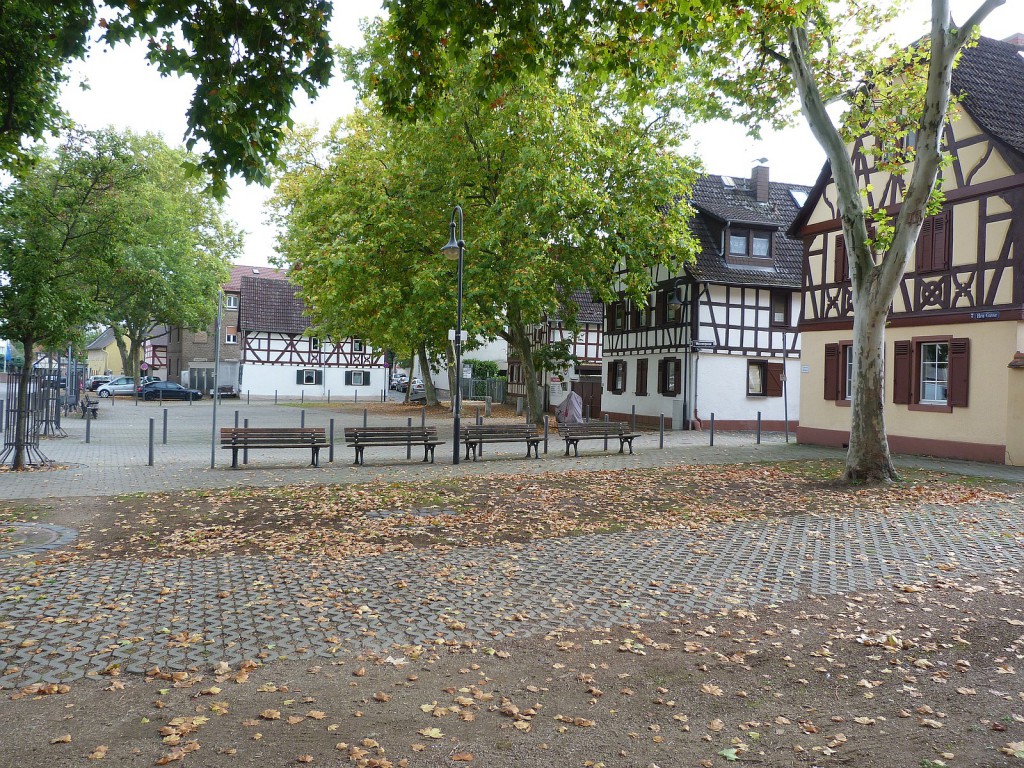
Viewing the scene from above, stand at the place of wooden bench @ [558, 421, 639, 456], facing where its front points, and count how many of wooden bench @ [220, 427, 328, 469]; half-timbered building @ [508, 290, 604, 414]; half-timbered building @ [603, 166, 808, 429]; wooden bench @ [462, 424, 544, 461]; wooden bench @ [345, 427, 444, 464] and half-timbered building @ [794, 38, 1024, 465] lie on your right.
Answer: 3

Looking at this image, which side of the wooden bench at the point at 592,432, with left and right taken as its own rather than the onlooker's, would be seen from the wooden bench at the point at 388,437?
right

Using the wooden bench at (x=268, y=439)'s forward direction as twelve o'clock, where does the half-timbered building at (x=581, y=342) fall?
The half-timbered building is roughly at 7 o'clock from the wooden bench.

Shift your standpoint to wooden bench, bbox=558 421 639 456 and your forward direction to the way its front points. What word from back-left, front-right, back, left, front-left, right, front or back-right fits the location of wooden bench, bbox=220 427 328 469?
right

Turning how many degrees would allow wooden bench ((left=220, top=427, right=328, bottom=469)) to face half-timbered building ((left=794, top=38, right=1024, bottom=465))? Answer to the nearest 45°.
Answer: approximately 90° to its left

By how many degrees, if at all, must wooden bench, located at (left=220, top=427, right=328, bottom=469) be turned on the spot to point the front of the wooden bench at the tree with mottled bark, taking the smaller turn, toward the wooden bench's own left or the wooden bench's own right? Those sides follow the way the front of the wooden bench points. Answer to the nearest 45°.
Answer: approximately 45° to the wooden bench's own left

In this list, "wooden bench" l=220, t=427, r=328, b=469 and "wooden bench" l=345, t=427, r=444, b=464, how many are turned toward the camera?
2

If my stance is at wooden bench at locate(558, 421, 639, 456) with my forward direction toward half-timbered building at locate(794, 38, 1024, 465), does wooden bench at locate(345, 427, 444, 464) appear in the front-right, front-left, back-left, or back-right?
back-right

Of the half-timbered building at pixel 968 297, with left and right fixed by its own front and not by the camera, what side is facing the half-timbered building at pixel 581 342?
right
